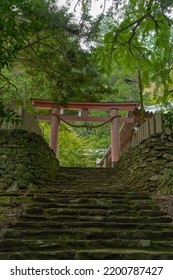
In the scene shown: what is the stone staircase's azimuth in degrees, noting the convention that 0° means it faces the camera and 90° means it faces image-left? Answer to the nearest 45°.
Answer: approximately 0°

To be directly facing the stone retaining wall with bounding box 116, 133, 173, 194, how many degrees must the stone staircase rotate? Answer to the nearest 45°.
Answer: approximately 135° to its left

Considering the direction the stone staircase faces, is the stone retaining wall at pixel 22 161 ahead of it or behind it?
behind
